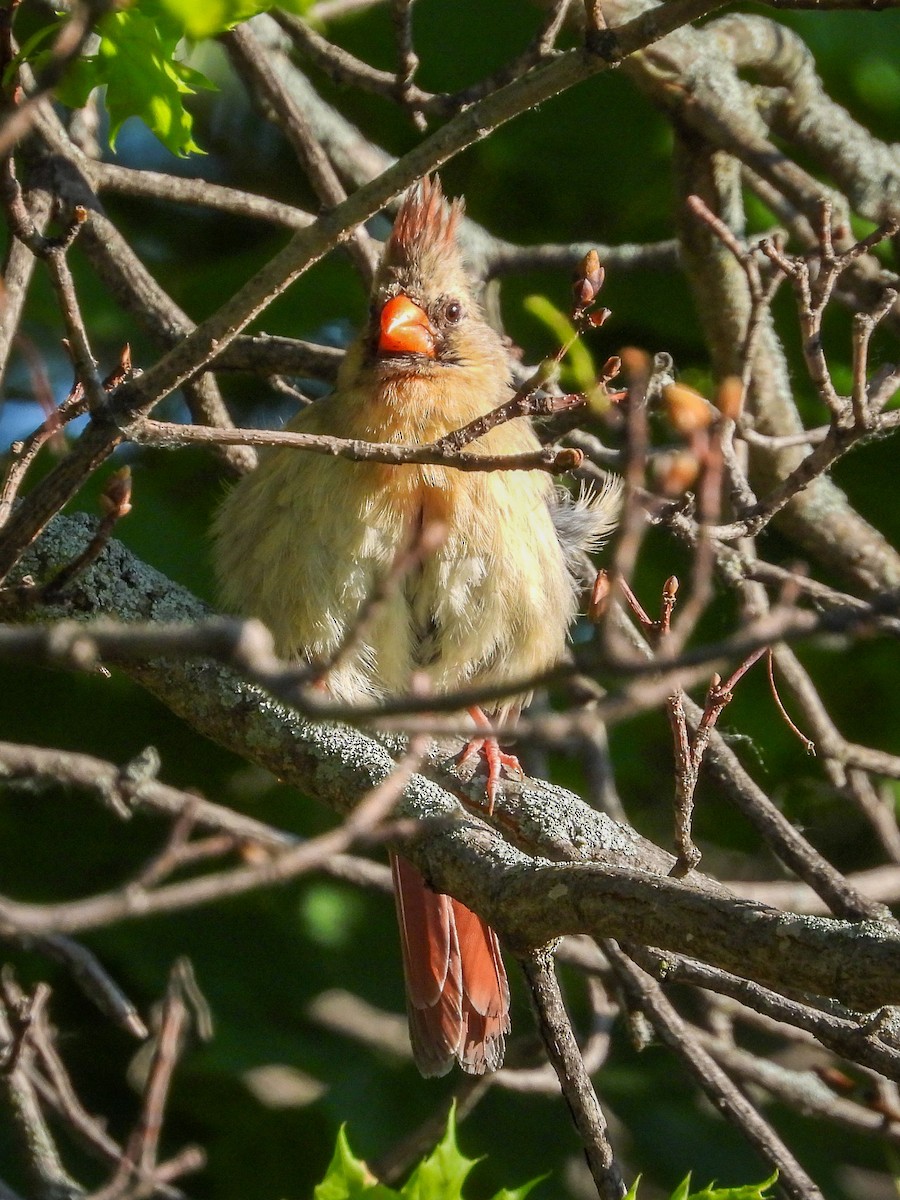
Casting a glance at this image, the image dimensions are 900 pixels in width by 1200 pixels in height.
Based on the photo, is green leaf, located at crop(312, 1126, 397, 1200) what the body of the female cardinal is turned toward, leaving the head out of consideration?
yes

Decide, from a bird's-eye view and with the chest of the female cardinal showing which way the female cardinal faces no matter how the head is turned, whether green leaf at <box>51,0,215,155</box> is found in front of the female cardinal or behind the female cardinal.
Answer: in front

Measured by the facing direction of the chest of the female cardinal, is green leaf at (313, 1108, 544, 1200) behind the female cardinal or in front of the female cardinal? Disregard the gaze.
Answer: in front

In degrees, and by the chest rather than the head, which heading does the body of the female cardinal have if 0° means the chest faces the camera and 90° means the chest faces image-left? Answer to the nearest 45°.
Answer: approximately 0°
